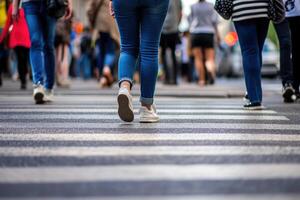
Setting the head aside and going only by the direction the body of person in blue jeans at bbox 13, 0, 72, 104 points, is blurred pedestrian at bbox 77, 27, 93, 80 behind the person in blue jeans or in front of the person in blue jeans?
in front

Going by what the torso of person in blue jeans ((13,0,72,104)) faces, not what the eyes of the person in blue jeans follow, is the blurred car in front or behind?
in front

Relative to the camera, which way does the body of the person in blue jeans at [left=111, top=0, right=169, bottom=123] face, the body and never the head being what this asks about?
away from the camera

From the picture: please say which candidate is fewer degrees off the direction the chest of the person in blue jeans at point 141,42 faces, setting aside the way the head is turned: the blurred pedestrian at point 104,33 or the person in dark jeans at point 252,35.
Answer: the blurred pedestrian
